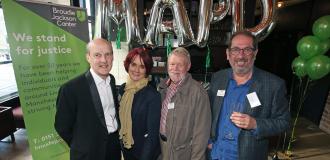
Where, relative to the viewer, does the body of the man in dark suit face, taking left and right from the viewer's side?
facing the viewer and to the right of the viewer

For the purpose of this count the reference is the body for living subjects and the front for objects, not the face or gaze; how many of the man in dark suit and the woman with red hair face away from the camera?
0

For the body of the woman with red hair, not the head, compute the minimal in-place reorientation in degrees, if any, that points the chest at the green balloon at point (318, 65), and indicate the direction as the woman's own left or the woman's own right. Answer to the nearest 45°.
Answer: approximately 180°

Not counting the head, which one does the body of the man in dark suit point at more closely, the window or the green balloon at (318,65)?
the green balloon

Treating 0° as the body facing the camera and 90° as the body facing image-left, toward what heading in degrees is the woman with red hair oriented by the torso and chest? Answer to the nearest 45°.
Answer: approximately 45°

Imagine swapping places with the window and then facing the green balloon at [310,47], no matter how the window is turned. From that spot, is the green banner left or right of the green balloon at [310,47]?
right

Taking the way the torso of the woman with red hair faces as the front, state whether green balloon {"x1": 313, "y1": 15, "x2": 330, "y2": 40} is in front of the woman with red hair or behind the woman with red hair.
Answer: behind

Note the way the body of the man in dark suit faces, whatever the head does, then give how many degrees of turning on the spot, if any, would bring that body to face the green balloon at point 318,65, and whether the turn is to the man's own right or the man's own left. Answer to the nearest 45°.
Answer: approximately 45° to the man's own left
